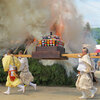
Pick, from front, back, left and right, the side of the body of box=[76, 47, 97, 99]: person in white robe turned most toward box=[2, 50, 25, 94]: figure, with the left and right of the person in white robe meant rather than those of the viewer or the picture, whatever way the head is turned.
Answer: front

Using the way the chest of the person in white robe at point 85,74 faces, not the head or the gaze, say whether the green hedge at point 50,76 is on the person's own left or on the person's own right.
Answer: on the person's own right

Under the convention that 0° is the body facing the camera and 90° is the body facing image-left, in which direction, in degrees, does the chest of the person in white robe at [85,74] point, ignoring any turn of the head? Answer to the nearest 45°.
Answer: approximately 90°
